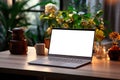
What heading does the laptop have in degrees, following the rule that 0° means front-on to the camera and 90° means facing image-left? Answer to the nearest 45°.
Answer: approximately 45°

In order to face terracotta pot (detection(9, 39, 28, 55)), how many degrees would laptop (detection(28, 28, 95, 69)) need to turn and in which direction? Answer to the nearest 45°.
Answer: approximately 90° to its right
